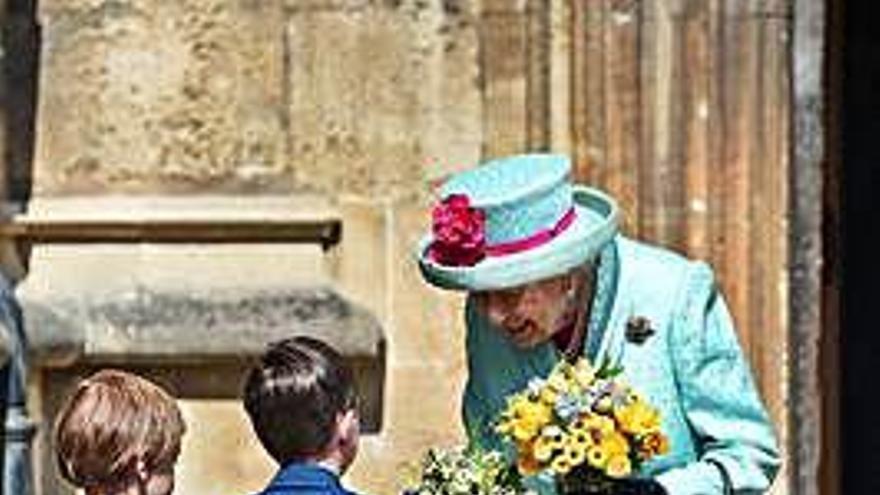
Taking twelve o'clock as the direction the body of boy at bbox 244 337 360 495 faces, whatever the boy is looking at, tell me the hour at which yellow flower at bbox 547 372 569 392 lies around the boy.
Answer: The yellow flower is roughly at 2 o'clock from the boy.

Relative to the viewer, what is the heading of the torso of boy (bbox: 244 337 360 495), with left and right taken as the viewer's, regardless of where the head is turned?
facing away from the viewer and to the right of the viewer

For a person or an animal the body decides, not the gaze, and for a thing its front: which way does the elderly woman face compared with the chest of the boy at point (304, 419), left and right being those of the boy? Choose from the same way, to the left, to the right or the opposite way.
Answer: the opposite way

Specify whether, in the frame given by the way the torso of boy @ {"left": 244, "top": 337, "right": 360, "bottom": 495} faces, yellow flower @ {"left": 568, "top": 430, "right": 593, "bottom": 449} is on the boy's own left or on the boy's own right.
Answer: on the boy's own right

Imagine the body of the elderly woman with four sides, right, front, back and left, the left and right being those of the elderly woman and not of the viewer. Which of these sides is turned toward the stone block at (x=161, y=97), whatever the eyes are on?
right

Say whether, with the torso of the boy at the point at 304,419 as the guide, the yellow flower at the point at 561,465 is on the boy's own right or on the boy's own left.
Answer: on the boy's own right

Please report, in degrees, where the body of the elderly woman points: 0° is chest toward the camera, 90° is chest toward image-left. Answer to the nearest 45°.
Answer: approximately 45°

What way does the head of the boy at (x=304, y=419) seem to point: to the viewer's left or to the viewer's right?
to the viewer's right

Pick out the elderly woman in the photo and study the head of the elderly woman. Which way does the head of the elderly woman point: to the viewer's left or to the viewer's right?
to the viewer's left
